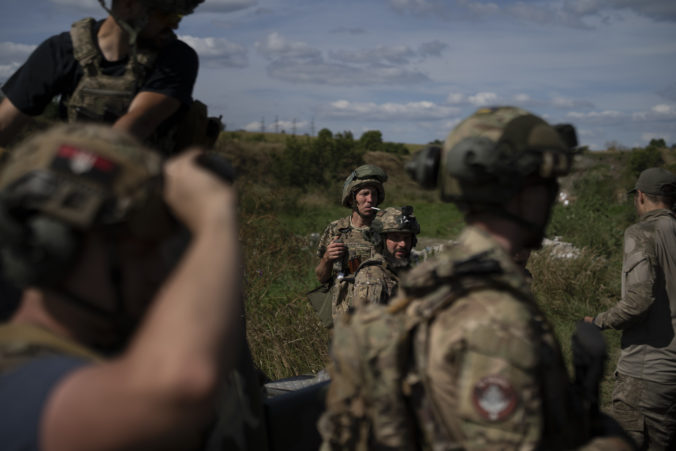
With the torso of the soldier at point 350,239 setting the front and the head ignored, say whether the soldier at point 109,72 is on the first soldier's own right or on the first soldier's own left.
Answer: on the first soldier's own right

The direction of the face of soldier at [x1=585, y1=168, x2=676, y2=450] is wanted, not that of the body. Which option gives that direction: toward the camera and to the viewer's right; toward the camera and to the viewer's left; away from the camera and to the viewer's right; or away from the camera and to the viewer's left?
away from the camera and to the viewer's left

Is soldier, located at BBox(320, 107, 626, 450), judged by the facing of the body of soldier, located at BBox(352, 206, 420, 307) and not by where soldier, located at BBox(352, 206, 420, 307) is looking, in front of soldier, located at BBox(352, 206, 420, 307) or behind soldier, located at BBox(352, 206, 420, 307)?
in front

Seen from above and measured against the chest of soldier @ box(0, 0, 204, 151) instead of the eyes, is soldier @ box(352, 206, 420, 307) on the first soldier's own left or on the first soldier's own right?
on the first soldier's own left

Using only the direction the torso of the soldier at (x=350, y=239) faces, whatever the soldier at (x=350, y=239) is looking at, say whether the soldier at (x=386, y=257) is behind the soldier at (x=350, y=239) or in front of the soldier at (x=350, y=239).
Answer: in front

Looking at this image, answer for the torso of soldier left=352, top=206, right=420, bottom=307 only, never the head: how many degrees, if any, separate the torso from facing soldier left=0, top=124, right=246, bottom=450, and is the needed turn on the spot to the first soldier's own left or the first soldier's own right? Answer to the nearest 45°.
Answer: approximately 45° to the first soldier's own right

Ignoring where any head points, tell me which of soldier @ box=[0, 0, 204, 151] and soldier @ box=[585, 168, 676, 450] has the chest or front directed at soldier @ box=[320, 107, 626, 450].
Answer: soldier @ box=[0, 0, 204, 151]

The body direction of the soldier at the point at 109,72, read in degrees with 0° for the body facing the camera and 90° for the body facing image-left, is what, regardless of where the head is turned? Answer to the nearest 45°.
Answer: approximately 315°
